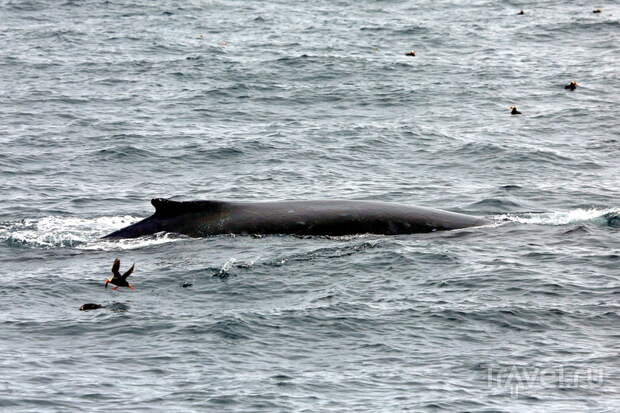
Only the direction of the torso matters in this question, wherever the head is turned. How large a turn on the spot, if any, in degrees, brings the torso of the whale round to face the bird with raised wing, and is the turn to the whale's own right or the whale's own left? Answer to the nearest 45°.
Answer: approximately 135° to the whale's own right

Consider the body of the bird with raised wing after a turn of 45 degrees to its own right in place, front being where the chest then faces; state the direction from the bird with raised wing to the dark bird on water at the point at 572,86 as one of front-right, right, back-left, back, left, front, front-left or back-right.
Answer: right

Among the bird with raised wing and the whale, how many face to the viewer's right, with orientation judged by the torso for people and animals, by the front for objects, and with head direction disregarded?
1

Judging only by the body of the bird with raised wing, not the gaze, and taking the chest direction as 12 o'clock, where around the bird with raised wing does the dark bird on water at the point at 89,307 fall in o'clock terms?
The dark bird on water is roughly at 10 o'clock from the bird with raised wing.

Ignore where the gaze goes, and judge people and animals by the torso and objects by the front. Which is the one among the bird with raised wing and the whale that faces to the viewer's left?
the bird with raised wing

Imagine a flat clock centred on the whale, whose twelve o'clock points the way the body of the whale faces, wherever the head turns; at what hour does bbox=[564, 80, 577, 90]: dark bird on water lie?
The dark bird on water is roughly at 10 o'clock from the whale.

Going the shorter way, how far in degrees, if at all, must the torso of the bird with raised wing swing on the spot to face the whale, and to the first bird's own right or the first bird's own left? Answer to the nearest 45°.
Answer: approximately 135° to the first bird's own right

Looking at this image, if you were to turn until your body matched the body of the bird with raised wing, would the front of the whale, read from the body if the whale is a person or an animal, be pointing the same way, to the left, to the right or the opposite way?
the opposite way

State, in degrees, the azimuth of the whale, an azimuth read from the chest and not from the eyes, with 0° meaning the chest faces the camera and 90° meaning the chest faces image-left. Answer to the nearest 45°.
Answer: approximately 270°

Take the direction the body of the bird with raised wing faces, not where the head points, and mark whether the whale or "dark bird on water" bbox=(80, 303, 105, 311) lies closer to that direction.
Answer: the dark bird on water

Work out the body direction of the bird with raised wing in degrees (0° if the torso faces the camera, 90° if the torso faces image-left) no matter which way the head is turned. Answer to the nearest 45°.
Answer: approximately 90°
